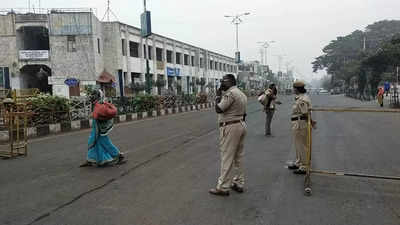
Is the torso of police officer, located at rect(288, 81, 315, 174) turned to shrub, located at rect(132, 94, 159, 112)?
no

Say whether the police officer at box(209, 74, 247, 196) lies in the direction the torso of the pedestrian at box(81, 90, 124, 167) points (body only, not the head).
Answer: no

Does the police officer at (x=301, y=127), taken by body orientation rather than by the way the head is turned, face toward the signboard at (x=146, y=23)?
no

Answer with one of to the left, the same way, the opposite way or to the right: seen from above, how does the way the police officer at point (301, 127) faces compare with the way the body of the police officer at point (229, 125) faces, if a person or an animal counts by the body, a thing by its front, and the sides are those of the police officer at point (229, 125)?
the same way

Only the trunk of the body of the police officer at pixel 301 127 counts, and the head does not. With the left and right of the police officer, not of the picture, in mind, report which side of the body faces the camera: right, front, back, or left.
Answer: left

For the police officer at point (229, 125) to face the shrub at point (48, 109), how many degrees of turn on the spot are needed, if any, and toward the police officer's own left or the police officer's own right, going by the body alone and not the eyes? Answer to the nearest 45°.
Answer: approximately 45° to the police officer's own right

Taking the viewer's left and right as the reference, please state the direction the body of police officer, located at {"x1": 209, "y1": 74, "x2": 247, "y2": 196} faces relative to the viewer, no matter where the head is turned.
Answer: facing to the left of the viewer
